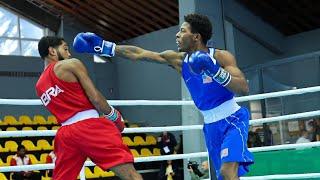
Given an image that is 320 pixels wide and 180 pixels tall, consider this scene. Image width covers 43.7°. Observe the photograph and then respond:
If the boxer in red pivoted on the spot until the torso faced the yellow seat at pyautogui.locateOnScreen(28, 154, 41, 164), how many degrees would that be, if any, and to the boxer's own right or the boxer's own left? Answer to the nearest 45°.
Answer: approximately 45° to the boxer's own left

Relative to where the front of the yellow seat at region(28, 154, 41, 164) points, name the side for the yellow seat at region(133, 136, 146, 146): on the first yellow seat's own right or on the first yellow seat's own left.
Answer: on the first yellow seat's own left

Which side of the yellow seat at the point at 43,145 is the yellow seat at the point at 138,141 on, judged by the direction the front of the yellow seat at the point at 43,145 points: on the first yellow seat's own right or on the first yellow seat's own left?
on the first yellow seat's own left

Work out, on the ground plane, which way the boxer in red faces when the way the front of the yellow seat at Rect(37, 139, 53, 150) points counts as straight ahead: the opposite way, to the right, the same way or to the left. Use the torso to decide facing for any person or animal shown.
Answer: to the left

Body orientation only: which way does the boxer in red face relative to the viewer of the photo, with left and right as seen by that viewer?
facing away from the viewer and to the right of the viewer

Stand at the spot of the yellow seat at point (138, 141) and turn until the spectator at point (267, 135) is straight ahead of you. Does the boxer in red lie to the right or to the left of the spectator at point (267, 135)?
right

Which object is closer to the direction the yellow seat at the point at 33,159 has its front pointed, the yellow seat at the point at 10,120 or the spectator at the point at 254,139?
the spectator

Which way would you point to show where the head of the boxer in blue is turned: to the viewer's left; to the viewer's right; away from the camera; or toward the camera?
to the viewer's left

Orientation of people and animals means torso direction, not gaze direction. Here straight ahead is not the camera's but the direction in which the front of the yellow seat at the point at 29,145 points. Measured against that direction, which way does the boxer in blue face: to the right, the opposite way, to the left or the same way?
to the right

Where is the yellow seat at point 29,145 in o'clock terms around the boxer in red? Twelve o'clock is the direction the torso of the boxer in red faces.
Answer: The yellow seat is roughly at 10 o'clock from the boxer in red.

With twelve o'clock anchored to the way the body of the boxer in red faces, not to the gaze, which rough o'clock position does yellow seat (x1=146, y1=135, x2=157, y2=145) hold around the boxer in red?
The yellow seat is roughly at 11 o'clock from the boxer in red.

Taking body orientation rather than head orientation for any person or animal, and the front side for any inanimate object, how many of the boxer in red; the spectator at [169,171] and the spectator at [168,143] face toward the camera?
2

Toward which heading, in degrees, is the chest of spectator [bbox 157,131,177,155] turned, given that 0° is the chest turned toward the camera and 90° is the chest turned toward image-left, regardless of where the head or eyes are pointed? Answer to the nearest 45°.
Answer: approximately 0°
